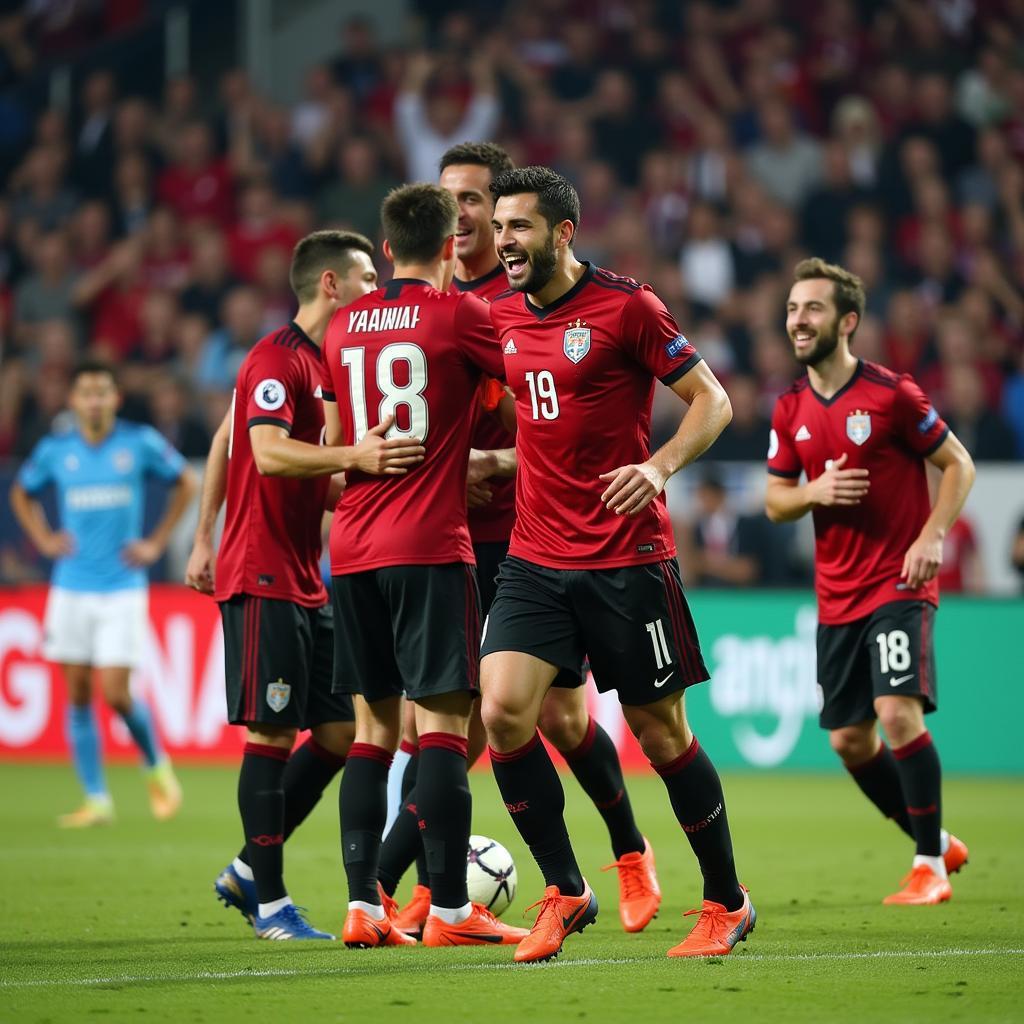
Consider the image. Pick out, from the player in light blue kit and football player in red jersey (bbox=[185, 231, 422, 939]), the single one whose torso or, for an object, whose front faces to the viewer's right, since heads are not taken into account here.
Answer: the football player in red jersey

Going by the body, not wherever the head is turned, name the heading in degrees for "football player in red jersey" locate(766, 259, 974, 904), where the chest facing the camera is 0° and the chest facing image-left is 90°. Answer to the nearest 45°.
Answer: approximately 45°

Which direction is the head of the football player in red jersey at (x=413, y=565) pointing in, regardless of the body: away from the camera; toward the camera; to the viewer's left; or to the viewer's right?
away from the camera

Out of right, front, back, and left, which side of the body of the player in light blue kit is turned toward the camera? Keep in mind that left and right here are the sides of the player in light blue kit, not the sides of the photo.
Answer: front

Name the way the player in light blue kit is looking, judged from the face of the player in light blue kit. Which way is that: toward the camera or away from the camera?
toward the camera

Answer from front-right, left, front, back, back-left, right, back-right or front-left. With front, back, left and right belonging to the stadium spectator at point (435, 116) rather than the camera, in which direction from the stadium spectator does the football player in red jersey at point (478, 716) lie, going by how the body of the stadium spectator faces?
front

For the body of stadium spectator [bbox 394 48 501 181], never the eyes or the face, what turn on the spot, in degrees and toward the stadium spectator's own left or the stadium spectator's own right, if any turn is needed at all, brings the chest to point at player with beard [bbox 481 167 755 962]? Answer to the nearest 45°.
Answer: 0° — they already face them

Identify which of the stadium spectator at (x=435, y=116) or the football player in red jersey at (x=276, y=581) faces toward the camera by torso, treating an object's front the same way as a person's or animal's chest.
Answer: the stadium spectator

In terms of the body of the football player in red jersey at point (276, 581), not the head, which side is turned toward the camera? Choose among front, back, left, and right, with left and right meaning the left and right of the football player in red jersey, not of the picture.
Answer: right

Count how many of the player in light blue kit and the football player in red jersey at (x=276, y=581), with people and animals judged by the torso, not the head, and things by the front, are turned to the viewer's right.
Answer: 1

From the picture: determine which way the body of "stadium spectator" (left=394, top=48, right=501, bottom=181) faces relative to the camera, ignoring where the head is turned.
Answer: toward the camera

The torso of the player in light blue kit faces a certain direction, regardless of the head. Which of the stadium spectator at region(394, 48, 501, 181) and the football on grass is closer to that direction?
the football on grass

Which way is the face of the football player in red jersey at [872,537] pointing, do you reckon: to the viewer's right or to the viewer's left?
to the viewer's left

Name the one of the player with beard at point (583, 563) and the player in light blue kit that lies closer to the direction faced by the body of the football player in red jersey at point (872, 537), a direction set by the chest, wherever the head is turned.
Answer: the player with beard

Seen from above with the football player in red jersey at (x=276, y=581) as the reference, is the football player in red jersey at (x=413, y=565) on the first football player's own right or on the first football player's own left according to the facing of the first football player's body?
on the first football player's own right
